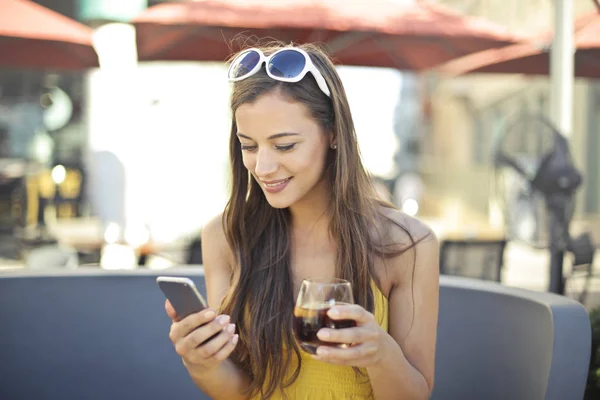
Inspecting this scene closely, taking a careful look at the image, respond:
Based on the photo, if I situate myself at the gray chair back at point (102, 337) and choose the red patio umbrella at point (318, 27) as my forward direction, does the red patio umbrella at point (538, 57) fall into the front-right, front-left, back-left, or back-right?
front-right

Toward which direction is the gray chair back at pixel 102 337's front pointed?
toward the camera

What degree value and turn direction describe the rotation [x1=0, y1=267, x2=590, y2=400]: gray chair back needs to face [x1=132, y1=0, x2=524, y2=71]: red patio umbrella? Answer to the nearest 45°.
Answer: approximately 180°

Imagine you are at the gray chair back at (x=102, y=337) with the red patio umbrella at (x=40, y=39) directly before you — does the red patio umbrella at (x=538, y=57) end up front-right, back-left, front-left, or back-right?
front-right

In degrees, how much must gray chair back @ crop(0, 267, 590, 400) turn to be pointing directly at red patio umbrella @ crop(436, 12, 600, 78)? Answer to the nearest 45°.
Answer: approximately 135° to its left

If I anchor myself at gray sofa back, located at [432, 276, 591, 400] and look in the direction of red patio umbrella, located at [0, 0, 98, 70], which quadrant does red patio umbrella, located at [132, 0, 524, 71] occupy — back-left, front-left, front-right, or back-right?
front-right

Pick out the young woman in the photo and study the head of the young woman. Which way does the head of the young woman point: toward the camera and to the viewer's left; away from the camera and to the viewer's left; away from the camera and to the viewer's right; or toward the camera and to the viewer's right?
toward the camera and to the viewer's left
